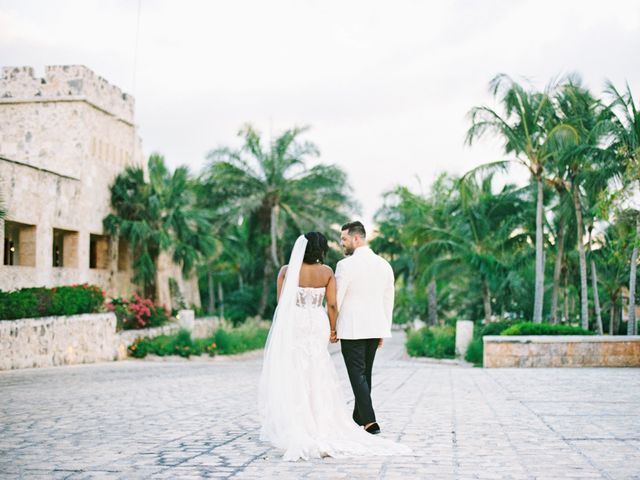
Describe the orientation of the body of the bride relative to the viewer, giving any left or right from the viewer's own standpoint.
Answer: facing away from the viewer

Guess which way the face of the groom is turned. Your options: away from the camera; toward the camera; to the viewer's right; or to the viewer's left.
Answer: to the viewer's left

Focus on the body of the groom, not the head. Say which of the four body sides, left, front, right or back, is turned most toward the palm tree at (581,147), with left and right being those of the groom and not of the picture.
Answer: front

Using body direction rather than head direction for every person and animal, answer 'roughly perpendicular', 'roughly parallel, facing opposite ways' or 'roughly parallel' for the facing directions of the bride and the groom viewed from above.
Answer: roughly parallel

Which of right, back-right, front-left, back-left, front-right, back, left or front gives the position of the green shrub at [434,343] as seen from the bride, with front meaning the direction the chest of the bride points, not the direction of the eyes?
front

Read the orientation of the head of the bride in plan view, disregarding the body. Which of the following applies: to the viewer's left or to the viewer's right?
to the viewer's right

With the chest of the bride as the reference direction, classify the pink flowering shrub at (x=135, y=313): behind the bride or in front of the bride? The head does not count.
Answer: in front

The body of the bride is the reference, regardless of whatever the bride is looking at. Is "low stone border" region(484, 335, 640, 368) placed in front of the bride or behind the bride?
in front

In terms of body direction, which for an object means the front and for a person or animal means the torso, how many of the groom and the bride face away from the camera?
2

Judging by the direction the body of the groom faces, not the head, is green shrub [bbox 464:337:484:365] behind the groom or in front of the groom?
in front

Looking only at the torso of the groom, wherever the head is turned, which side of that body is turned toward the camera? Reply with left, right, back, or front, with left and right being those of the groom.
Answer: back
